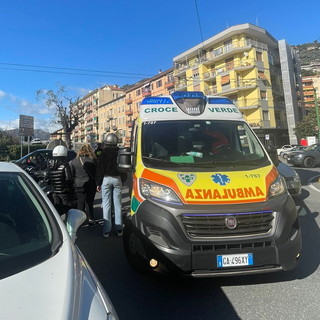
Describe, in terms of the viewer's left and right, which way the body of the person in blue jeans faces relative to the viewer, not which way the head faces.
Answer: facing away from the viewer

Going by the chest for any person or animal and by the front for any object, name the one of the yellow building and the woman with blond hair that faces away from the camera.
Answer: the woman with blond hair

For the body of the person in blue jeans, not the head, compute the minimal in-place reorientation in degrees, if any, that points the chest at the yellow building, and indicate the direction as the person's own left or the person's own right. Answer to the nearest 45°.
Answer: approximately 45° to the person's own right

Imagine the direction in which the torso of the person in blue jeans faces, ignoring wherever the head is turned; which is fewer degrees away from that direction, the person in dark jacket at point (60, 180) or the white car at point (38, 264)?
the person in dark jacket

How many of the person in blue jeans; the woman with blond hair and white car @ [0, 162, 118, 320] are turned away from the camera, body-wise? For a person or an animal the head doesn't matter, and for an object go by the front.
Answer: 2

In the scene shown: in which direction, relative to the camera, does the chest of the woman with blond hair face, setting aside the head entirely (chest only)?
away from the camera

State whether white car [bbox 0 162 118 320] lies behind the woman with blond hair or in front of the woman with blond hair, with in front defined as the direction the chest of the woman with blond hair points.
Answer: behind

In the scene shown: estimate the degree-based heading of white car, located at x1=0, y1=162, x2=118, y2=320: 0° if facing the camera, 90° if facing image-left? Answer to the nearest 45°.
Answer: approximately 315°

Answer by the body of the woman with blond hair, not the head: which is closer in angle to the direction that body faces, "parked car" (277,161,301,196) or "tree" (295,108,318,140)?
the tree

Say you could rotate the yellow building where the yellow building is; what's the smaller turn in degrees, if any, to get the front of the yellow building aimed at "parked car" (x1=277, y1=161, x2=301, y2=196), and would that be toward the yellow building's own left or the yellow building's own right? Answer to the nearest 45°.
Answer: approximately 45° to the yellow building's own left

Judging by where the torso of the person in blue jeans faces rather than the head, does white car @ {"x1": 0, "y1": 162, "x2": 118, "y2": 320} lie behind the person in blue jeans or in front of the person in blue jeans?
behind

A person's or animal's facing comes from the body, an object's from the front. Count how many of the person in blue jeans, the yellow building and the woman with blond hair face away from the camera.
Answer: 2
